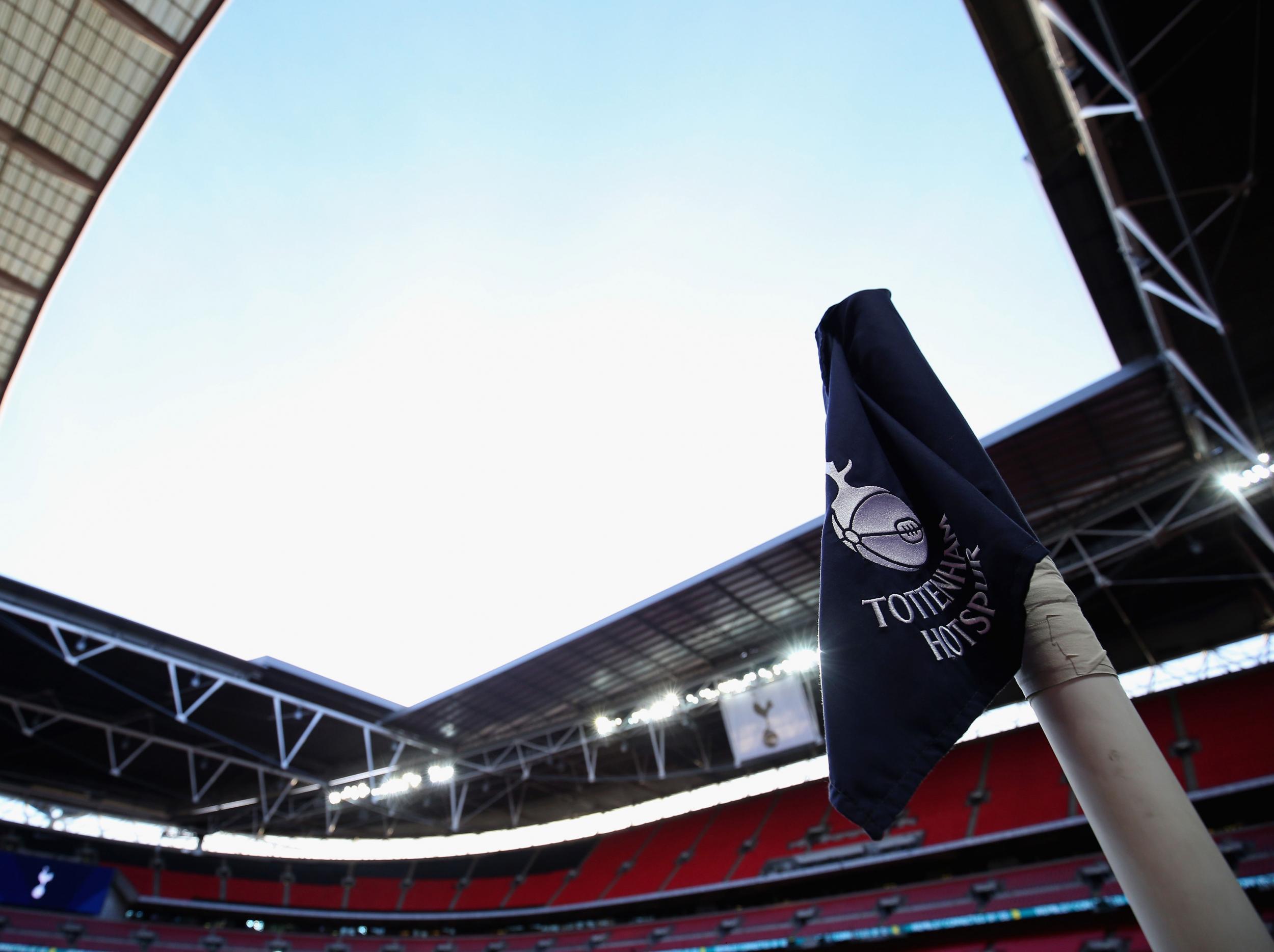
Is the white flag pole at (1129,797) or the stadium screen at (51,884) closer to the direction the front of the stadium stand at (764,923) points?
the white flag pole

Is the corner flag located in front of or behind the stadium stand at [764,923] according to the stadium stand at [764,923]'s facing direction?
in front

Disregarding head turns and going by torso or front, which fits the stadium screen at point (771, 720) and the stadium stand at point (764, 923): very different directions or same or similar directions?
same or similar directions

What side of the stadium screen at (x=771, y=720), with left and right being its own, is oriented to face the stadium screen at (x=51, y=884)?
right

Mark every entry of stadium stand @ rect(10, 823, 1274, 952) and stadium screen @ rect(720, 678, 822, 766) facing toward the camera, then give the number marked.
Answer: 2

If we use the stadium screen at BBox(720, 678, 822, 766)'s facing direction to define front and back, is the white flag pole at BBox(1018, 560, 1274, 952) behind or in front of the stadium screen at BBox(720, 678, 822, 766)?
in front

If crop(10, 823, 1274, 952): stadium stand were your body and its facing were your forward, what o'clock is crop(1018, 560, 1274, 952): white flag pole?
The white flag pole is roughly at 12 o'clock from the stadium stand.

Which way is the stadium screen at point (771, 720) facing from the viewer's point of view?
toward the camera

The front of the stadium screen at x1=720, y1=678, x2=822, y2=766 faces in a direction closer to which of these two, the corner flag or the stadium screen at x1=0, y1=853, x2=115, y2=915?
the corner flag

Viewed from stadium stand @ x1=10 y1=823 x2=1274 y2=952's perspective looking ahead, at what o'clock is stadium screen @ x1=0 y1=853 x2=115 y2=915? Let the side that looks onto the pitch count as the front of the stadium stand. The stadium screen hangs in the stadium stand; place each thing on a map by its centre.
The stadium screen is roughly at 3 o'clock from the stadium stand.
